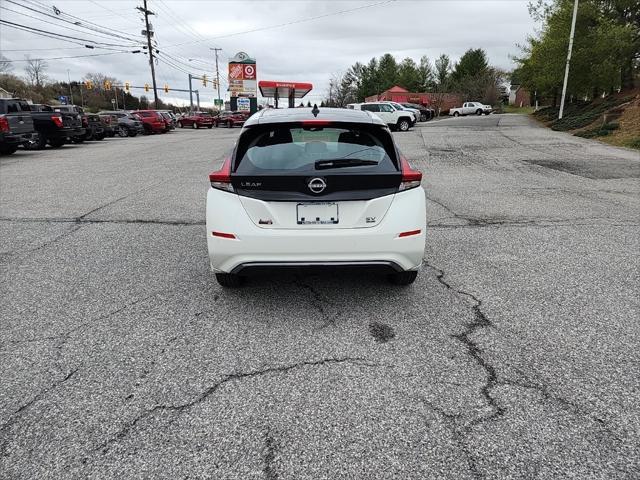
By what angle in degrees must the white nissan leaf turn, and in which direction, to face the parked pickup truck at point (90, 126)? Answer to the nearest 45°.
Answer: approximately 45° to its left

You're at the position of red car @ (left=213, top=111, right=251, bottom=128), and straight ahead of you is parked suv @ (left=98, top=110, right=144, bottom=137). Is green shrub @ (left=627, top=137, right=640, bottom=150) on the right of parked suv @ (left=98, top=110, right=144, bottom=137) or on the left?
left

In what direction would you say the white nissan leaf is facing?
away from the camera

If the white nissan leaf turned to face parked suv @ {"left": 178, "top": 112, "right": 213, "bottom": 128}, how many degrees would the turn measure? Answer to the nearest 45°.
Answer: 0° — it already faces it

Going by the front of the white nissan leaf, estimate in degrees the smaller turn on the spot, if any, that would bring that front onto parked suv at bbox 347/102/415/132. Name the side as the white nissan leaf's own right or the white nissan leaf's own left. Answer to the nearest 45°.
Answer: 0° — it already faces it

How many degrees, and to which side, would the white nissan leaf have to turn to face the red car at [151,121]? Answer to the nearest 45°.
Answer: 0° — it already faces it
